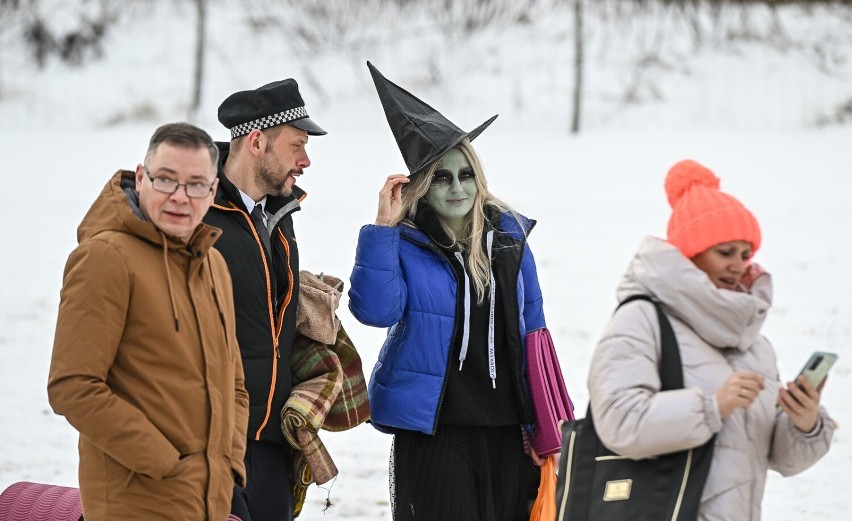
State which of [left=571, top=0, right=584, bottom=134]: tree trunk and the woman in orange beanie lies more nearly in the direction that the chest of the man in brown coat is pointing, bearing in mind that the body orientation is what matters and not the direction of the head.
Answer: the woman in orange beanie

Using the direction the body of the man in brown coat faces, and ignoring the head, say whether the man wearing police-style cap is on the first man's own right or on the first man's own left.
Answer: on the first man's own left

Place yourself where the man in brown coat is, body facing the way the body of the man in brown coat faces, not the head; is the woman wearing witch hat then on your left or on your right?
on your left

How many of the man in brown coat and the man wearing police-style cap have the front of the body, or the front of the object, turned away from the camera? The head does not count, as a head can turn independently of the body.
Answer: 0

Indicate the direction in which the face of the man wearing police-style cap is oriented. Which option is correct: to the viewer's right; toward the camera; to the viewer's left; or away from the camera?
to the viewer's right

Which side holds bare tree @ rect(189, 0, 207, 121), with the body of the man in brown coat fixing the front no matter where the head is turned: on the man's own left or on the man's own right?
on the man's own left

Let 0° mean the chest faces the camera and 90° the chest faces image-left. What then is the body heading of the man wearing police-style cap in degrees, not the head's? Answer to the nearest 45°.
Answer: approximately 315°

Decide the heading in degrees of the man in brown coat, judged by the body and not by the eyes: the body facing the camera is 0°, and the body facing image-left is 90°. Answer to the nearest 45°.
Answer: approximately 315°
